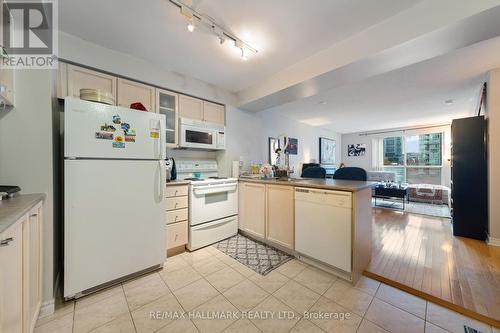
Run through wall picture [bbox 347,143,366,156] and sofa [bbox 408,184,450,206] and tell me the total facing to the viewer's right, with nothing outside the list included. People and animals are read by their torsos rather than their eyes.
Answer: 0

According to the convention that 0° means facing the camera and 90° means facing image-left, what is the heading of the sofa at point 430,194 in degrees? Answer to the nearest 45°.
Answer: approximately 0°

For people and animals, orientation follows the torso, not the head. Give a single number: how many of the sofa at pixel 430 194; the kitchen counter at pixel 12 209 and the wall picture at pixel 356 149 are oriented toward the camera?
2

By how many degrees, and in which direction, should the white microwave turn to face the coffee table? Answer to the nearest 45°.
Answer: approximately 45° to its left

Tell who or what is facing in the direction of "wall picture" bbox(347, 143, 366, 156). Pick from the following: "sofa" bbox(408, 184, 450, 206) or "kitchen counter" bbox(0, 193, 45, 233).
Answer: the kitchen counter

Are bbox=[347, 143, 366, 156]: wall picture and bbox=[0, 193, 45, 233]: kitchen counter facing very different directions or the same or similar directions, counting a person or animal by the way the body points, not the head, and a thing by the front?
very different directions

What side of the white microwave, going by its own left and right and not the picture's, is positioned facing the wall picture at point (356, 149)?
left

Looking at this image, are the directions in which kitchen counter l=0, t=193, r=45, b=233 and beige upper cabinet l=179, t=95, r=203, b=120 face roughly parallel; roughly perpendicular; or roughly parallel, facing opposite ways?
roughly perpendicular

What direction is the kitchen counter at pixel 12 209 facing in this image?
to the viewer's right

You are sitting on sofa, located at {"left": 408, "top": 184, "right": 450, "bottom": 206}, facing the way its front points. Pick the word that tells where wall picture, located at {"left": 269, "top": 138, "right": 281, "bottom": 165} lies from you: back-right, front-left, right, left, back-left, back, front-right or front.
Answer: front-right

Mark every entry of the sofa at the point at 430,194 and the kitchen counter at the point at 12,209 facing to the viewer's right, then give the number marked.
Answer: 1
